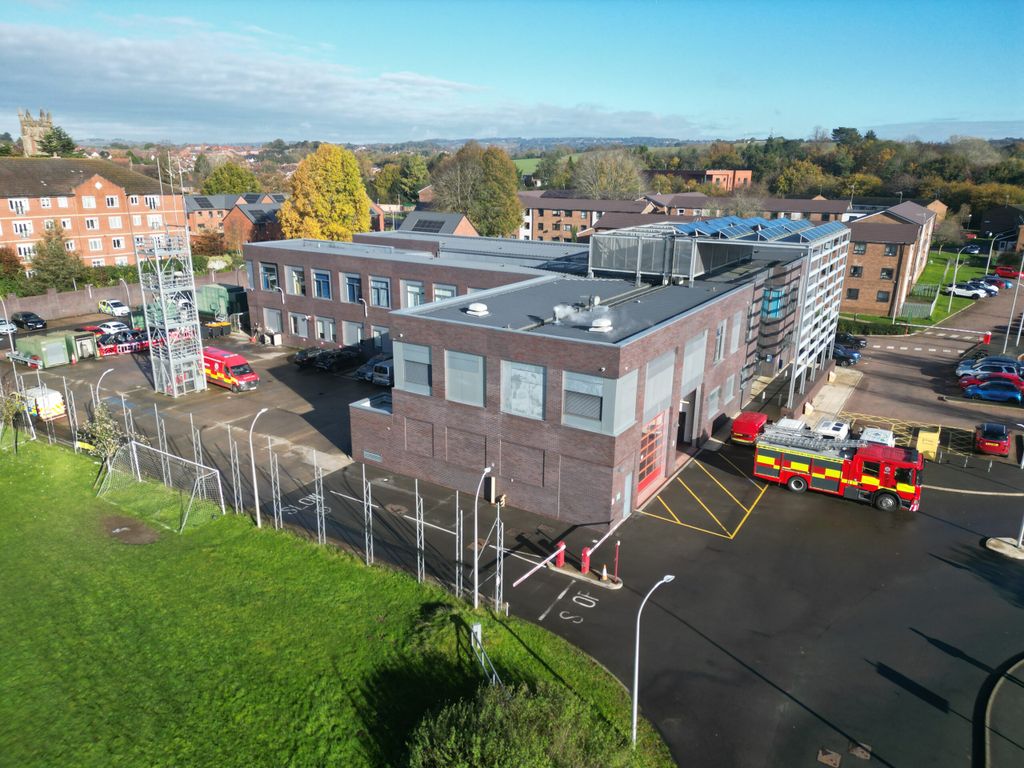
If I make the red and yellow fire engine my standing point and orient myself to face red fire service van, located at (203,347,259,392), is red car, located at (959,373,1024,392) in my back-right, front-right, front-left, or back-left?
back-right

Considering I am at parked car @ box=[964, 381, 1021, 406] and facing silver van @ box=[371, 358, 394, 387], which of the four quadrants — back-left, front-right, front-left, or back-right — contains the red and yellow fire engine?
front-left

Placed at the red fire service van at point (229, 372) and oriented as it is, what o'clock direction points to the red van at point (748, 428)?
The red van is roughly at 12 o'clock from the red fire service van.

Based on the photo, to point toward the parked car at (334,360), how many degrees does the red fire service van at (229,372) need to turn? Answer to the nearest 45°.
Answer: approximately 45° to its left

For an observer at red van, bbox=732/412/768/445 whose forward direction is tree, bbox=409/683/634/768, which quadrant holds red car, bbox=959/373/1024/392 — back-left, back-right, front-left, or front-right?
back-left

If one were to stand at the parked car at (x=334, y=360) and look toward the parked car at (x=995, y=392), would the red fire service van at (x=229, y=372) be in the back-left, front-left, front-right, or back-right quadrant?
back-right

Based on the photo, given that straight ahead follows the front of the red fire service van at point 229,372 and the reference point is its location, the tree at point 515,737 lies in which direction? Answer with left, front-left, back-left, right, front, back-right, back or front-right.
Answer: front-right

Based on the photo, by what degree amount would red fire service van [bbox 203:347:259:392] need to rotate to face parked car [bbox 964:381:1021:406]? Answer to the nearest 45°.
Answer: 0° — it already faces it

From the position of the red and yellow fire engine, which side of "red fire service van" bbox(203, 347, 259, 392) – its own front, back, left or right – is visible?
front

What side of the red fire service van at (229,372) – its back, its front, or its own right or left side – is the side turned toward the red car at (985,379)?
front

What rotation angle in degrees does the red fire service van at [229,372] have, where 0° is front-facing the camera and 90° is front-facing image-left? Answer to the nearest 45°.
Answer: approximately 315°

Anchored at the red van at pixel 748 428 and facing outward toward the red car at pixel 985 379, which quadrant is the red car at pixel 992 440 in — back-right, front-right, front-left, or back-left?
front-right

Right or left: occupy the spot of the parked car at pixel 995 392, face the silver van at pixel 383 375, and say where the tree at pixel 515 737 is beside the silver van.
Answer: left

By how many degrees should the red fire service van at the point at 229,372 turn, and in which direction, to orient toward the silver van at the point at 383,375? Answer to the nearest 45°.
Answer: approximately 45° to its left

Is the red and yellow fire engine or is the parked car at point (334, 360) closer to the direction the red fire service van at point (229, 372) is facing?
the red and yellow fire engine

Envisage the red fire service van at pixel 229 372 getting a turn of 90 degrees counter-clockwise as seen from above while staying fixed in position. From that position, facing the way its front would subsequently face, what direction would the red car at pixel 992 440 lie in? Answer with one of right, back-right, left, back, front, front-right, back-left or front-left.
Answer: right
